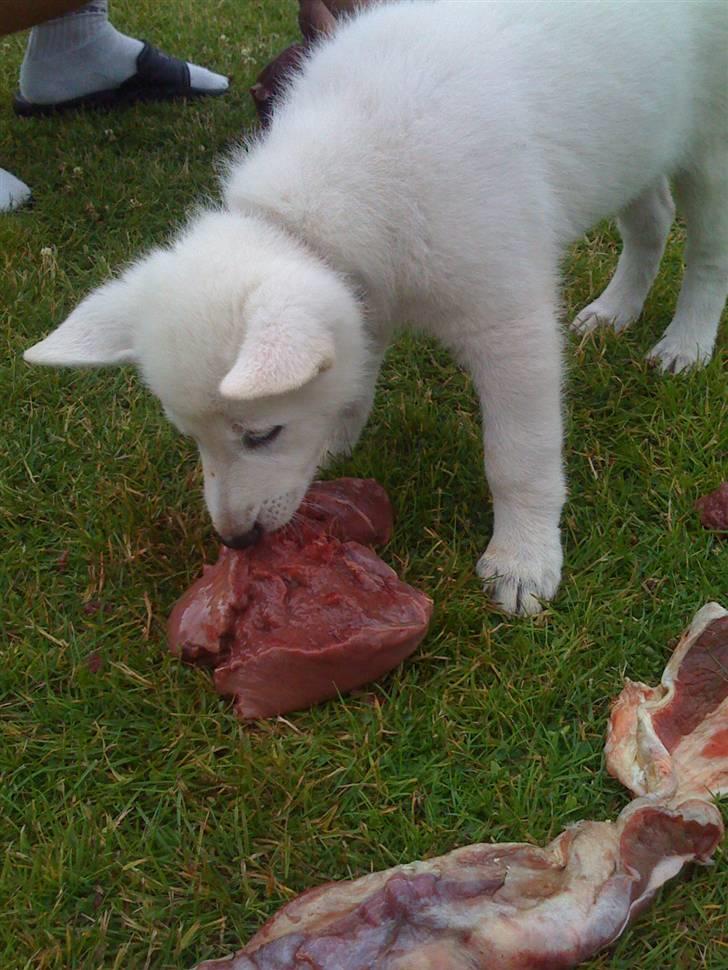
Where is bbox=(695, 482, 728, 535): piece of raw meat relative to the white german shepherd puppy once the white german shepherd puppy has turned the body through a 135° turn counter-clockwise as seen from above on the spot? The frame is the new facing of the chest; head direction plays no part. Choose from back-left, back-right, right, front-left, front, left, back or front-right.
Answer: front

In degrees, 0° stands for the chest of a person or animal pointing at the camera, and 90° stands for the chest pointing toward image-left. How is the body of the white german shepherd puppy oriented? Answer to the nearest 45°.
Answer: approximately 45°

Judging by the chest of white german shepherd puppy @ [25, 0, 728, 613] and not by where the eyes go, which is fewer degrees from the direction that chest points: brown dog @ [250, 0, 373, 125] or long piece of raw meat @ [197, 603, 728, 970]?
the long piece of raw meat

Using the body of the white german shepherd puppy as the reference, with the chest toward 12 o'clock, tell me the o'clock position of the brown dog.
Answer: The brown dog is roughly at 4 o'clock from the white german shepherd puppy.

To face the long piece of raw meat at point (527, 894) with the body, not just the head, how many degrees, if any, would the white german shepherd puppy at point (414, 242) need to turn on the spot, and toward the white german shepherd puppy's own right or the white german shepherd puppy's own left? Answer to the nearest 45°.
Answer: approximately 45° to the white german shepherd puppy's own left
